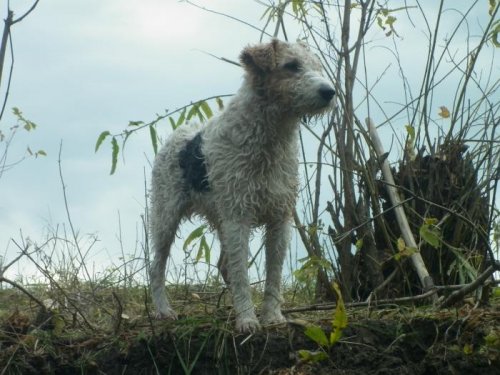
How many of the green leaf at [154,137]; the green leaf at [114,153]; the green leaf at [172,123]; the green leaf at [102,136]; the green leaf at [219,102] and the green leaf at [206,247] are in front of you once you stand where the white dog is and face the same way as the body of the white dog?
0

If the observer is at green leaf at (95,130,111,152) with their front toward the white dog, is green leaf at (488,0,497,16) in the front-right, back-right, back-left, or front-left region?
front-left

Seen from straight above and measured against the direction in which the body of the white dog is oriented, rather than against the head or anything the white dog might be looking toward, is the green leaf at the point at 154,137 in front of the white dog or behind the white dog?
behind

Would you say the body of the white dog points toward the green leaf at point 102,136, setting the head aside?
no

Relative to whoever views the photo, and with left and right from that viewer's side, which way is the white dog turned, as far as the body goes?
facing the viewer and to the right of the viewer

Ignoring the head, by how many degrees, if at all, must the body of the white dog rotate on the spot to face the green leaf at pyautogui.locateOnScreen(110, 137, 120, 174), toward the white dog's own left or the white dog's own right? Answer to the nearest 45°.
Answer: approximately 180°

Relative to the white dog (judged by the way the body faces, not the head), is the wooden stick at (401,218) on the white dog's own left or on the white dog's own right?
on the white dog's own left

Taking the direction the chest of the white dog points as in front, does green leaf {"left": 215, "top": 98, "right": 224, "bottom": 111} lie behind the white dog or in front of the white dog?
behind

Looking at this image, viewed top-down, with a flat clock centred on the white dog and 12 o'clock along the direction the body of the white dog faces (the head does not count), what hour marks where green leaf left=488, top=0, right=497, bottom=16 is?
The green leaf is roughly at 10 o'clock from the white dog.

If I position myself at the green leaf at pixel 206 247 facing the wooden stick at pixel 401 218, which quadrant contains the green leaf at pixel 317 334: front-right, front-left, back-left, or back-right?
front-right

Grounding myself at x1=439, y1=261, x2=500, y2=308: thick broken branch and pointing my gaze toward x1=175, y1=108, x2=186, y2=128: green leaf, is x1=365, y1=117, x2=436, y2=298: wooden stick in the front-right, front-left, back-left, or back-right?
front-right

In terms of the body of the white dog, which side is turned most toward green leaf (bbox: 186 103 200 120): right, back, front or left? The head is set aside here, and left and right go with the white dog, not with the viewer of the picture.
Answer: back
